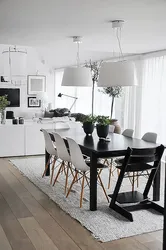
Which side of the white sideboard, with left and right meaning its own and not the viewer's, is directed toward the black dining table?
front

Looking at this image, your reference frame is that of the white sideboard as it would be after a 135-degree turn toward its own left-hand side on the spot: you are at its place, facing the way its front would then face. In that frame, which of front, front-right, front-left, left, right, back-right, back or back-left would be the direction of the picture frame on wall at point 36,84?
front-left

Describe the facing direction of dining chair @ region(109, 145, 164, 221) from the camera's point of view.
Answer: facing away from the viewer and to the left of the viewer

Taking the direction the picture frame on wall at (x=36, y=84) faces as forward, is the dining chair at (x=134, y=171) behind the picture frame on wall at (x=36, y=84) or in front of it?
in front

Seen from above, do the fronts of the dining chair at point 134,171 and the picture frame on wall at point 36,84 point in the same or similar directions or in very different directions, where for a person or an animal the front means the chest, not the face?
very different directions

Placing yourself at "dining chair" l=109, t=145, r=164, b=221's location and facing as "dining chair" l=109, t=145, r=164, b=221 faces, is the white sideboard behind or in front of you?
in front

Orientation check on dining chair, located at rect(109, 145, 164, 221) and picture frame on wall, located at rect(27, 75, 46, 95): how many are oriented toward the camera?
1

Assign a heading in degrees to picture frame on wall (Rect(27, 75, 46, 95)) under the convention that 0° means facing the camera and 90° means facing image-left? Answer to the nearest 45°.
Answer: approximately 0°

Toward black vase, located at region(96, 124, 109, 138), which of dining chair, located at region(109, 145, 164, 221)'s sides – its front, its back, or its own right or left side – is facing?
front
